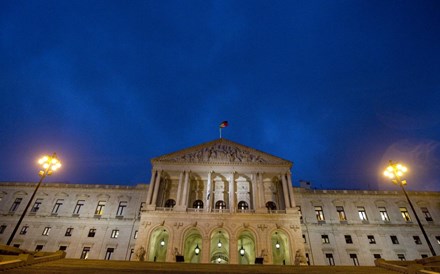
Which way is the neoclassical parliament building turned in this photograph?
toward the camera
